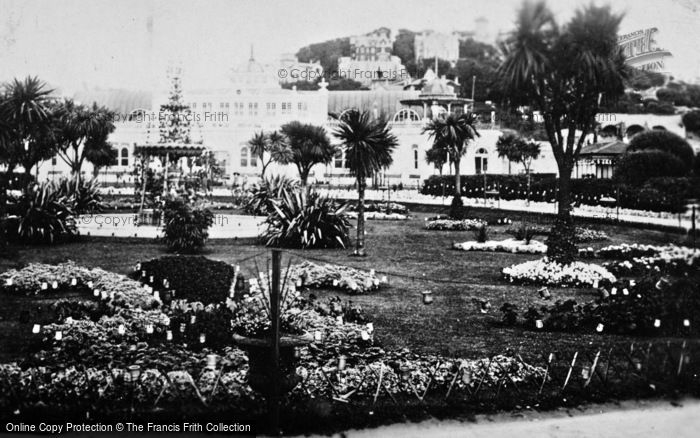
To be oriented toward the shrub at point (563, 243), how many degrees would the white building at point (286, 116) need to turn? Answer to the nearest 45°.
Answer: approximately 45° to its left

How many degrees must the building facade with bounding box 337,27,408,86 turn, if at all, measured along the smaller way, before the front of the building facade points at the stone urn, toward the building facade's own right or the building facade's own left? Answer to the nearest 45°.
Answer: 0° — it already faces it

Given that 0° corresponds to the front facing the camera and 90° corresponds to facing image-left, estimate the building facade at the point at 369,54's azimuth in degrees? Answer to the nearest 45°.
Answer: approximately 0°

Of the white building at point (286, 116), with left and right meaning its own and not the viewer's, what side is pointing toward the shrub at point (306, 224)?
front

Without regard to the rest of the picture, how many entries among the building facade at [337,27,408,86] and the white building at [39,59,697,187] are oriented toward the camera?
2

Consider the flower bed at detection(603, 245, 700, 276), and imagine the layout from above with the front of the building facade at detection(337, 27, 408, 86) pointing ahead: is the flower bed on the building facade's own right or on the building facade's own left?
on the building facade's own left

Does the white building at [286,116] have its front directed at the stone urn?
yes

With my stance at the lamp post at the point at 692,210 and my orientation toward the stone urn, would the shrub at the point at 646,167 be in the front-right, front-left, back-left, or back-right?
back-right

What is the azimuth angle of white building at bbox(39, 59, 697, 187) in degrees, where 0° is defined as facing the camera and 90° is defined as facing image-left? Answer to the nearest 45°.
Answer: approximately 0°
